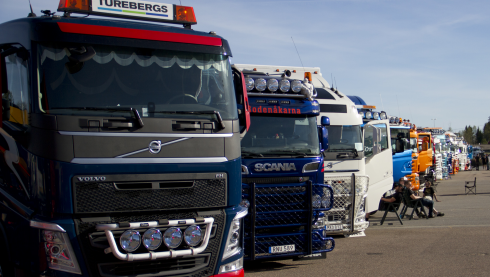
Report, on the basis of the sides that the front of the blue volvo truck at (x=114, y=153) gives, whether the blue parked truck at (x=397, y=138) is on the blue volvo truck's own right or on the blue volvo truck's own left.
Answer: on the blue volvo truck's own left

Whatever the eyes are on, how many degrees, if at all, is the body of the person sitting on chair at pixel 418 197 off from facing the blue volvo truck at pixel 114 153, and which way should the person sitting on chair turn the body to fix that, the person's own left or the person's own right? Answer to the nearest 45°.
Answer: approximately 90° to the person's own right

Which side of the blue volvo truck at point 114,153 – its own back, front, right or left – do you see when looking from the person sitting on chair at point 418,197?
left

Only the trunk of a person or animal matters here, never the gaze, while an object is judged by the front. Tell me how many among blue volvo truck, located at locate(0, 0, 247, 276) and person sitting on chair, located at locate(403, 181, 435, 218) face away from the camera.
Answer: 0

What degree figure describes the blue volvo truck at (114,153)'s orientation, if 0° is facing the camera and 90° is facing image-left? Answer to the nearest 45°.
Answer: approximately 315°

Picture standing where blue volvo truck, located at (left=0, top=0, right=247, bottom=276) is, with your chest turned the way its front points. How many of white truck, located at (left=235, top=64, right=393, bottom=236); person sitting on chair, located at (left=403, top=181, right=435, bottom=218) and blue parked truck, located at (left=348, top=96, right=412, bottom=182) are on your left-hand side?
3

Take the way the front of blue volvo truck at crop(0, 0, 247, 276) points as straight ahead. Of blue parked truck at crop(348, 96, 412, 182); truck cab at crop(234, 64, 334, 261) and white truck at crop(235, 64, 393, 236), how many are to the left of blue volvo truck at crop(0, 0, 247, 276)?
3

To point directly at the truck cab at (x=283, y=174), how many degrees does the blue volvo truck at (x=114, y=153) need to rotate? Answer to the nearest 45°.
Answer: approximately 90° to its left

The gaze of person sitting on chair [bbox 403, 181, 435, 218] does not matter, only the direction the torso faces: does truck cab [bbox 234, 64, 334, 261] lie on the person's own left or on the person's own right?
on the person's own right

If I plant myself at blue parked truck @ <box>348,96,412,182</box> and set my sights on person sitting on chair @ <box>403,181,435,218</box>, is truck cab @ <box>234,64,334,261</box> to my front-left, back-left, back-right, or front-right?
front-right

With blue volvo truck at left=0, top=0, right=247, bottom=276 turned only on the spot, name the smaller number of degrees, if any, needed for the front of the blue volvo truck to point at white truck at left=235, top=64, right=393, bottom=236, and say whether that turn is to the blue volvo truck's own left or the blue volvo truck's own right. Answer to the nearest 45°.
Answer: approximately 90° to the blue volvo truck's own left
